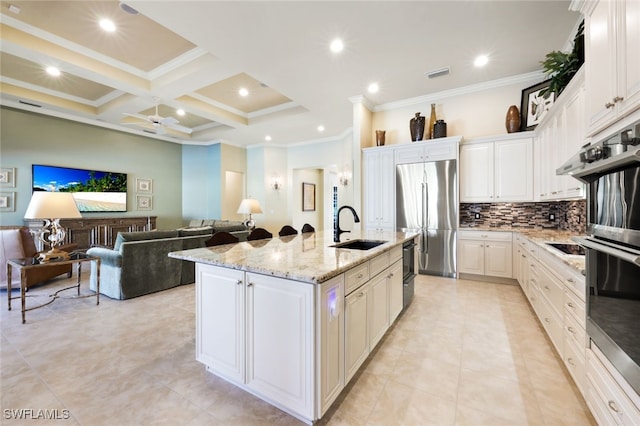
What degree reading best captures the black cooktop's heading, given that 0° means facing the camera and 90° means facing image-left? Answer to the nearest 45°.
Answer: approximately 90°

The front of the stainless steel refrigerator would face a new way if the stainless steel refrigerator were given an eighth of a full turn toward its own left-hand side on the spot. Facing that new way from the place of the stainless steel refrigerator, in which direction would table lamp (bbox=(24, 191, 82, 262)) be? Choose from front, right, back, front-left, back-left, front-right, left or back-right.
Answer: right

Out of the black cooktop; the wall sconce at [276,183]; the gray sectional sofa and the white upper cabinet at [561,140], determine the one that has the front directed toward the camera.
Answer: the wall sconce

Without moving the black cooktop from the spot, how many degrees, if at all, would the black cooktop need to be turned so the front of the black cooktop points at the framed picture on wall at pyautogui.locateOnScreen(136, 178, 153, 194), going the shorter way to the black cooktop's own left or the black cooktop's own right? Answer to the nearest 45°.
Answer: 0° — it already faces it

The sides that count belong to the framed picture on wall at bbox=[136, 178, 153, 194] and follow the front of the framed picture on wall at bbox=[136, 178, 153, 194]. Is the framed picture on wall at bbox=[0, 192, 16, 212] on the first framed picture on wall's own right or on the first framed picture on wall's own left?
on the first framed picture on wall's own right

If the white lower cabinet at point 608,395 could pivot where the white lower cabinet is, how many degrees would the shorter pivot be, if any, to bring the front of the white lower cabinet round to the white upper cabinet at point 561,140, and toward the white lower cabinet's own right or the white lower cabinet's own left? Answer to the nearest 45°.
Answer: approximately 135° to the white lower cabinet's own right

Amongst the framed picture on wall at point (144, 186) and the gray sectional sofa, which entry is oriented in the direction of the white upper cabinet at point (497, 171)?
the framed picture on wall

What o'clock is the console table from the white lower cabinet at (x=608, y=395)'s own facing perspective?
The console table is roughly at 1 o'clock from the white lower cabinet.

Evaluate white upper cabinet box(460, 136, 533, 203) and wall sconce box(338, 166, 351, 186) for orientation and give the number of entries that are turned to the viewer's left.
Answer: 0

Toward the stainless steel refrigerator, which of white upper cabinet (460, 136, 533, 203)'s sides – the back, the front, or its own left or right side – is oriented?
right

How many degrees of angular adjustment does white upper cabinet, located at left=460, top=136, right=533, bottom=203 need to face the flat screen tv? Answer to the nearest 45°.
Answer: approximately 90° to its right

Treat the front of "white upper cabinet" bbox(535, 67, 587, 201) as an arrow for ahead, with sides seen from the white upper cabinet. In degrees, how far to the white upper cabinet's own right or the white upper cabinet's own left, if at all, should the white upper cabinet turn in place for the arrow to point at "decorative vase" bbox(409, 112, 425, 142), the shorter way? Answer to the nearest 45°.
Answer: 0° — it already faces it

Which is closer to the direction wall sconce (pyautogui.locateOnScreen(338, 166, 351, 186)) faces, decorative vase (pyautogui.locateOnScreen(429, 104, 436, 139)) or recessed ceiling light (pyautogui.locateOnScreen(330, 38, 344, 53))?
the recessed ceiling light
